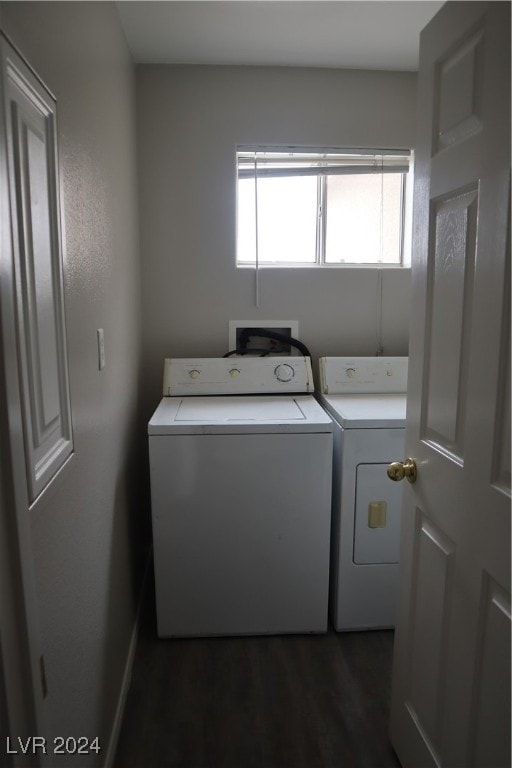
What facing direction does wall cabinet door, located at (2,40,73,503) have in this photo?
to the viewer's right

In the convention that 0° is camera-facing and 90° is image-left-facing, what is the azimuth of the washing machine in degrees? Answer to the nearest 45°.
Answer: approximately 0°

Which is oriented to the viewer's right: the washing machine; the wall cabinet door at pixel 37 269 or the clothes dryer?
the wall cabinet door

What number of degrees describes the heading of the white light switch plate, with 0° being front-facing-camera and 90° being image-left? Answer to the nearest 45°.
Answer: approximately 270°

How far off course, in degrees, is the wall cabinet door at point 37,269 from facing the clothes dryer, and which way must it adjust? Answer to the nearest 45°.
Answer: approximately 45° to its left

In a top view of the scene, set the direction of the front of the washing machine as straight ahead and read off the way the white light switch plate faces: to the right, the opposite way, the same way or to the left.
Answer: to the left

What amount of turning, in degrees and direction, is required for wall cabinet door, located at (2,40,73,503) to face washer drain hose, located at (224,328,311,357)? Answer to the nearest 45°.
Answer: approximately 45° to its left
